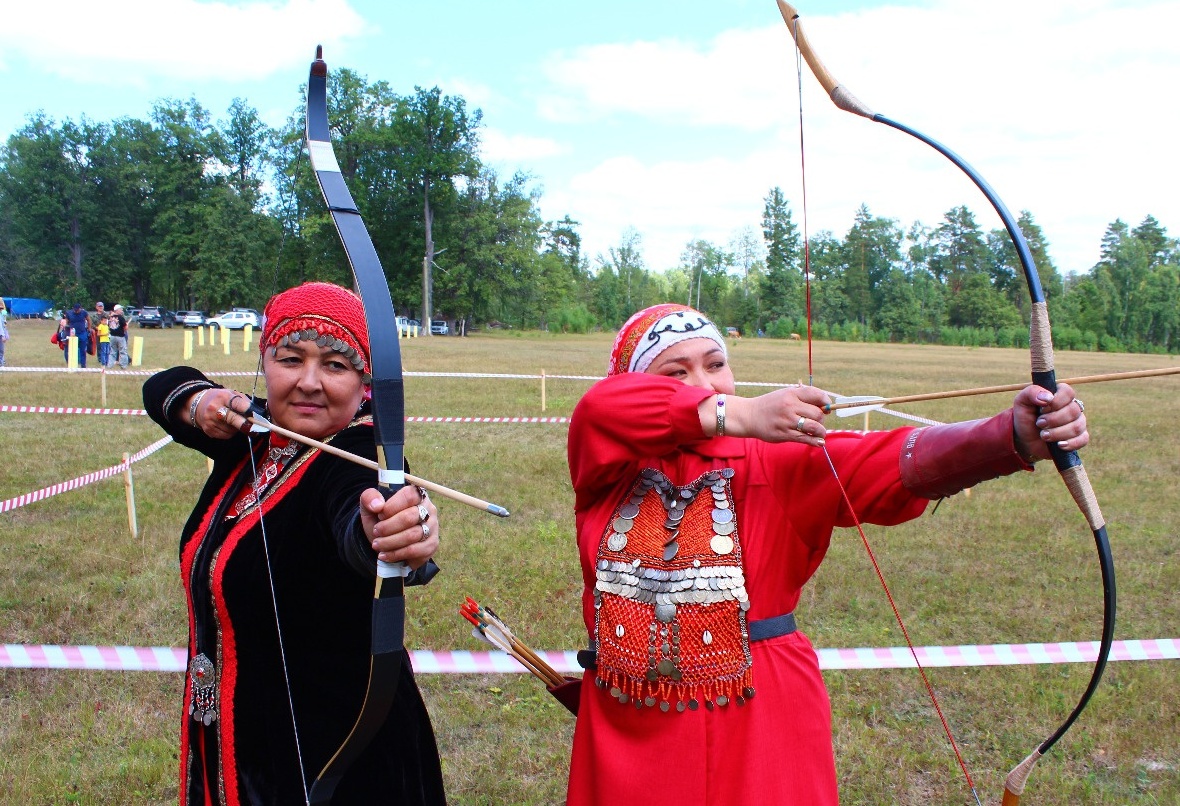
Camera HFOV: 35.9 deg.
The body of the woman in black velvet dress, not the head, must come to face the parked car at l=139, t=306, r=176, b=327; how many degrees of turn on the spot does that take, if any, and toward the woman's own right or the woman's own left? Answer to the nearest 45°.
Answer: approximately 135° to the woman's own right

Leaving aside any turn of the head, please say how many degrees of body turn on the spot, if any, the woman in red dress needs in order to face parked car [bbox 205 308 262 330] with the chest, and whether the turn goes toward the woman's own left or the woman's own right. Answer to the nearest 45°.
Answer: approximately 135° to the woman's own right

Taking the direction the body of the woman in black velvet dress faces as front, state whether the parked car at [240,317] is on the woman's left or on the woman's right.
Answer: on the woman's right

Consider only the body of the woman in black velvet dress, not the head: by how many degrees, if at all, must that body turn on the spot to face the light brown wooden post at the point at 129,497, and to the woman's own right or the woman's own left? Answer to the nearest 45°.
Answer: approximately 135° to the woman's own right

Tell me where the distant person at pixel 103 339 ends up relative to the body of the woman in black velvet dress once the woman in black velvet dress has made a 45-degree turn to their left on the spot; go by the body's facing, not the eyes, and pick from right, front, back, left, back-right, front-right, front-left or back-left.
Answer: back

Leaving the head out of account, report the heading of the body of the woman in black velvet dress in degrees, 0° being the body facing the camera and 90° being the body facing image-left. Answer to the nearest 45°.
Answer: approximately 45°

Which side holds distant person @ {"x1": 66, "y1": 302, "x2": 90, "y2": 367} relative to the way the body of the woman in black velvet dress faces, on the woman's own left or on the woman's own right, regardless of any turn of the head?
on the woman's own right

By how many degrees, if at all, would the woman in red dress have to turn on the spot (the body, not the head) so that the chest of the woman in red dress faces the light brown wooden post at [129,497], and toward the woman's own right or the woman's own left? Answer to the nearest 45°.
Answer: approximately 135° to the woman's own right
